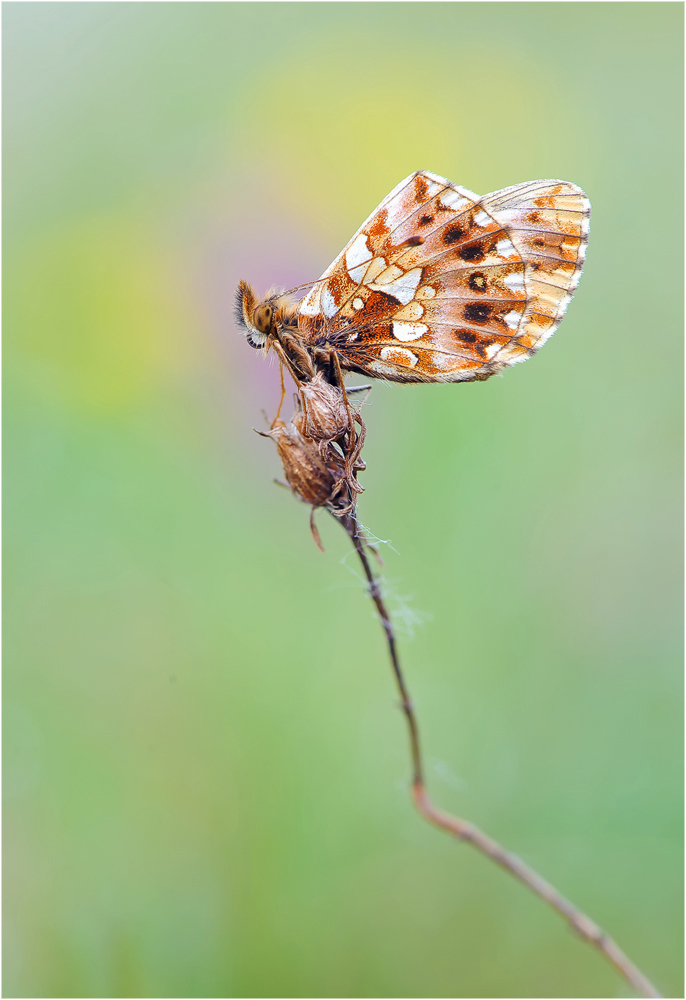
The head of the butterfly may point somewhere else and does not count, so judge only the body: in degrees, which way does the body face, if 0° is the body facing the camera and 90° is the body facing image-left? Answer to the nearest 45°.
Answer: approximately 90°
